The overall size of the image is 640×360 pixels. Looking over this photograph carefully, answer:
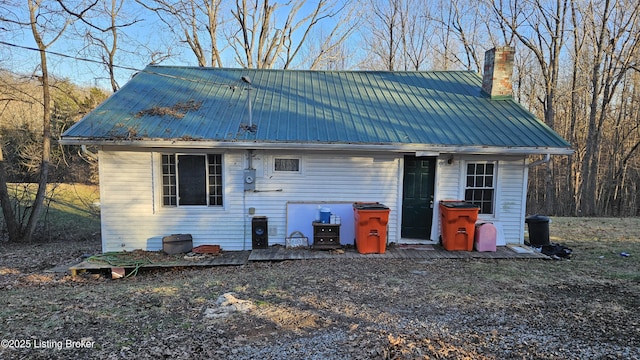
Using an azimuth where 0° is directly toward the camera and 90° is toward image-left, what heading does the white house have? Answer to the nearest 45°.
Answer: approximately 0°

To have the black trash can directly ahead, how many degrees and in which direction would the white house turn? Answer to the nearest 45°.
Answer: approximately 90° to its left

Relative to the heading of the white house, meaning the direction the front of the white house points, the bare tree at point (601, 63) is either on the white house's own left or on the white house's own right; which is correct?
on the white house's own left

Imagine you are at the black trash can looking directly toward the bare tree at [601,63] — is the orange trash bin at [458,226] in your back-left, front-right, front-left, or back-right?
back-left

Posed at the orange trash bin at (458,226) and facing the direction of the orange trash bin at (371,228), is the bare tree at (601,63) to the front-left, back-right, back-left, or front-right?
back-right
